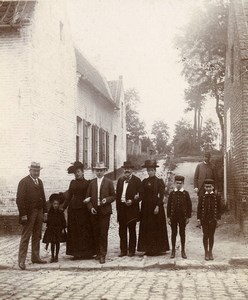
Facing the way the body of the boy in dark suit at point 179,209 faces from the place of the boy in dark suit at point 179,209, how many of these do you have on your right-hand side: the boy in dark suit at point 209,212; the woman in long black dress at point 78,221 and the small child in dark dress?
2

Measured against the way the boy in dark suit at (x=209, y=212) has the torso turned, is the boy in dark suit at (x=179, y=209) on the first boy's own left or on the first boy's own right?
on the first boy's own right

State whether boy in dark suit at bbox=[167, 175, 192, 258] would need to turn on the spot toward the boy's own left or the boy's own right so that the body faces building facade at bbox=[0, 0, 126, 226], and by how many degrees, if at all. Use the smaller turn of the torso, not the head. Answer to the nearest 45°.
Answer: approximately 135° to the boy's own right

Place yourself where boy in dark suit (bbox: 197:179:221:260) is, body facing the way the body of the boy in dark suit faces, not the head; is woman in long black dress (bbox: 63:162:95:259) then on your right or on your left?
on your right

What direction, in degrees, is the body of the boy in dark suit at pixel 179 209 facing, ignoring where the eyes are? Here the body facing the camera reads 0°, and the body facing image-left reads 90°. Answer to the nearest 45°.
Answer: approximately 0°

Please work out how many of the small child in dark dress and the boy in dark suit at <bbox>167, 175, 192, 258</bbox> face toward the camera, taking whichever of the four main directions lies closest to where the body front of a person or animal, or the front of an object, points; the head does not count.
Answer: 2

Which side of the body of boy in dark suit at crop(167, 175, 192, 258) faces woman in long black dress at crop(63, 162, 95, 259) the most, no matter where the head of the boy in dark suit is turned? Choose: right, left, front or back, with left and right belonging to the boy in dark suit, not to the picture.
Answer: right

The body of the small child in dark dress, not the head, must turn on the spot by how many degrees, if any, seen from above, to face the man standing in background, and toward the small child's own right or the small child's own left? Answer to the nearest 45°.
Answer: approximately 135° to the small child's own left

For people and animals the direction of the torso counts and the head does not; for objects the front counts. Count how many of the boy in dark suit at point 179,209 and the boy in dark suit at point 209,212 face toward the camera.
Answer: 2
